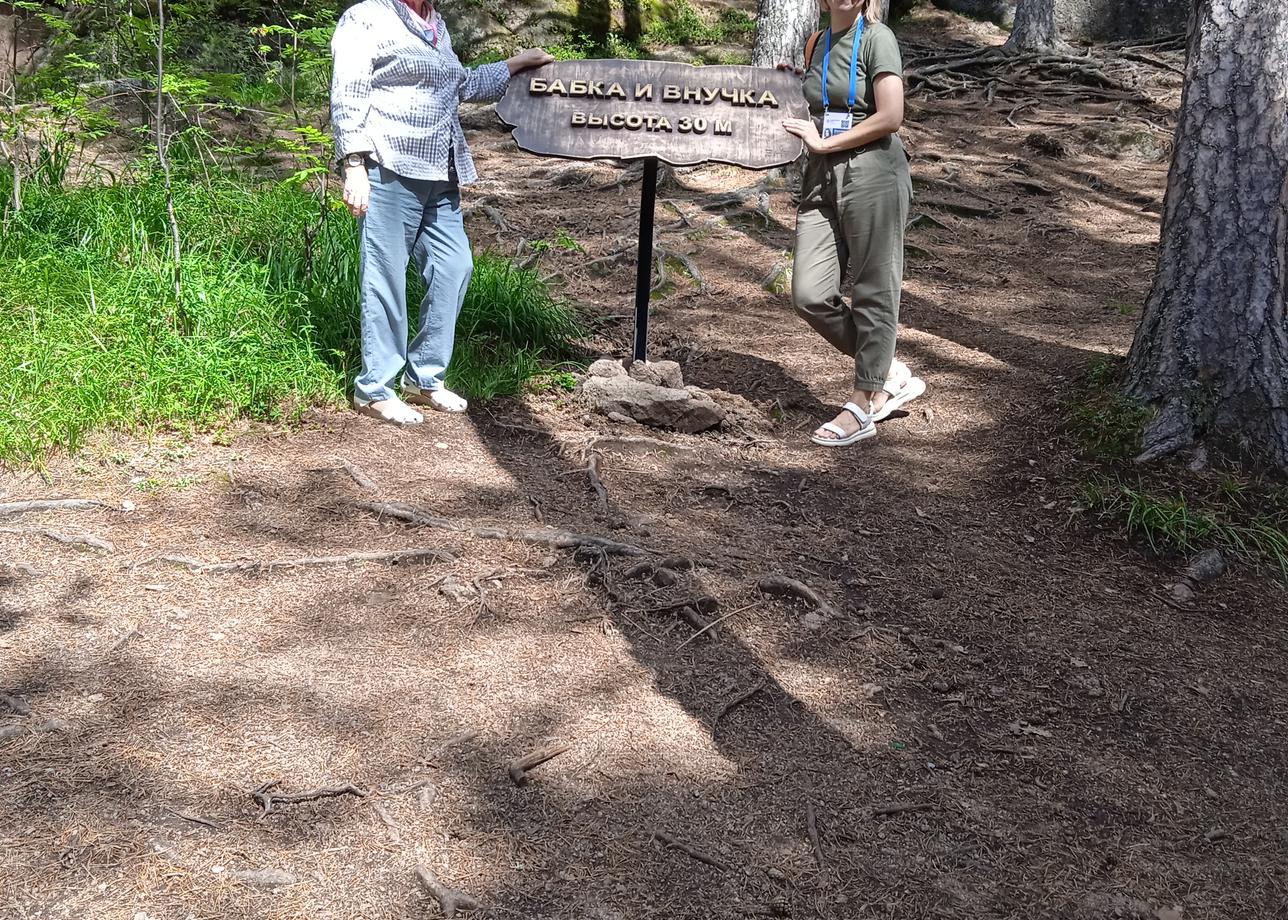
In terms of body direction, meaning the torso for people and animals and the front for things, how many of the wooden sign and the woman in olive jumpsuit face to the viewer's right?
0

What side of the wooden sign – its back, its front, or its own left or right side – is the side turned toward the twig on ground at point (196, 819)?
front

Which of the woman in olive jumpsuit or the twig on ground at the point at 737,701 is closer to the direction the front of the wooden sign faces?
the twig on ground

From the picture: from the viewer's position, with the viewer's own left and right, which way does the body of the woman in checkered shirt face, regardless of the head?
facing the viewer and to the right of the viewer

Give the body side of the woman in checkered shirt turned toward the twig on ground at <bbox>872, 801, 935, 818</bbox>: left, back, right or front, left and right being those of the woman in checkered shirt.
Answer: front

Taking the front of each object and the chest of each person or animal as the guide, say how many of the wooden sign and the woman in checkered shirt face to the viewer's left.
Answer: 0

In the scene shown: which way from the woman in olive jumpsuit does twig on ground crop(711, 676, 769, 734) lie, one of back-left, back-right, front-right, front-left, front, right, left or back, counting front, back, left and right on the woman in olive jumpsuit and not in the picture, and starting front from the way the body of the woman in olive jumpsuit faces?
front-left

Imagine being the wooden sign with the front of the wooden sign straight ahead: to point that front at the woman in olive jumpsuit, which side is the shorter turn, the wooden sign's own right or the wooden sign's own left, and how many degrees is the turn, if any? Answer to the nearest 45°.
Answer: approximately 90° to the wooden sign's own left
